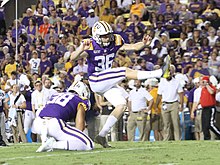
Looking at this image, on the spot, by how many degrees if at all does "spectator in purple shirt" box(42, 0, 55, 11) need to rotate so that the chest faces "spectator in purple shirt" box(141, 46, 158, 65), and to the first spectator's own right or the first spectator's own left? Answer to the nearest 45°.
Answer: approximately 45° to the first spectator's own left

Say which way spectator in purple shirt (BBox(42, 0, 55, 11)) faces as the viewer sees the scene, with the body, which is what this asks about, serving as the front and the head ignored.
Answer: toward the camera

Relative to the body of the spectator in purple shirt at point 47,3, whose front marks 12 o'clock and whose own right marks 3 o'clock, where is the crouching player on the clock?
The crouching player is roughly at 12 o'clock from the spectator in purple shirt.

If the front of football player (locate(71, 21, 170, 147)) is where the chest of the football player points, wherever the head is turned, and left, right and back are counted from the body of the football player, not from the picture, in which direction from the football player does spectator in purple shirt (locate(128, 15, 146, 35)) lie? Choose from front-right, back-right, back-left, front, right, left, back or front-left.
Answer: back-left

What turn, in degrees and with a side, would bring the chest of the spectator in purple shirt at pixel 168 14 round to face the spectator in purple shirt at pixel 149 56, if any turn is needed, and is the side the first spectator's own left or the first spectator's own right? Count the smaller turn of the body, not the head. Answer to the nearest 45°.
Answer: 0° — they already face them

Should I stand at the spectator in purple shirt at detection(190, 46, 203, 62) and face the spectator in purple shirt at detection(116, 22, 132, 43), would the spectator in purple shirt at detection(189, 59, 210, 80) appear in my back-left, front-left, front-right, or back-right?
back-left

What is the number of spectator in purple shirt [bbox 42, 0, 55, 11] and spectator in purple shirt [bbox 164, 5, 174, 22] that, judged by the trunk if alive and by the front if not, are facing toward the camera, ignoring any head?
2

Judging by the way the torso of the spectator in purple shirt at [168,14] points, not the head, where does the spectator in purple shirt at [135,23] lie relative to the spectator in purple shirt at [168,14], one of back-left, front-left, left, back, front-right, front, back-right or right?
right
